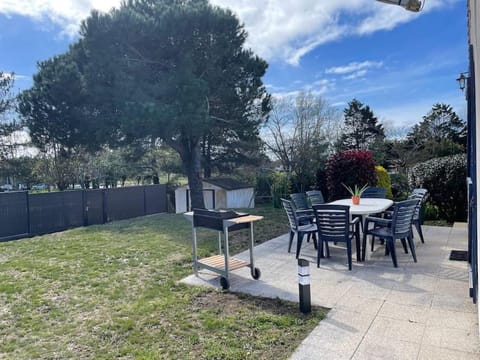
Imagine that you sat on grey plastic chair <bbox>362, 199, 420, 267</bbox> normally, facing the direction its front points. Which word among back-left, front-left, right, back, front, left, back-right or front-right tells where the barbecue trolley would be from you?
left

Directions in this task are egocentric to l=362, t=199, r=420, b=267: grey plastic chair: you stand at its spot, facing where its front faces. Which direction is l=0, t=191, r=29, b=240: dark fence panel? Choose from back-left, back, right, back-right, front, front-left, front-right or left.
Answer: front-left

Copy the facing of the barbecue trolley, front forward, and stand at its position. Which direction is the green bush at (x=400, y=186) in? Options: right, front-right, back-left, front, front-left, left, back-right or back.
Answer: back

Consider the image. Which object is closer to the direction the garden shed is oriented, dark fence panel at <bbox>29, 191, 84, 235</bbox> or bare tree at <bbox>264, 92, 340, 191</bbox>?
the dark fence panel

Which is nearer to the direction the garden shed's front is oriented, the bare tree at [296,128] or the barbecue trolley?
the barbecue trolley

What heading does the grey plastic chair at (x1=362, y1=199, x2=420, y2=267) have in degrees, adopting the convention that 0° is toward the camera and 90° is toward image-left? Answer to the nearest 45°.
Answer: approximately 135°

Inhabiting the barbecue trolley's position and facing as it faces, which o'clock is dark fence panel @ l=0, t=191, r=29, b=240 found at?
The dark fence panel is roughly at 3 o'clock from the barbecue trolley.

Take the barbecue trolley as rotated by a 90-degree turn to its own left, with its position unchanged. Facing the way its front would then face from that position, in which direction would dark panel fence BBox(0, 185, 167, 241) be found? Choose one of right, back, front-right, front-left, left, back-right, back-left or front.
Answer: back

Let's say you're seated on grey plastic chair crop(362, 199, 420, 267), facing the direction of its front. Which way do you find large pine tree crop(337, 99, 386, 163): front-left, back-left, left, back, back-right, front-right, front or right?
front-right

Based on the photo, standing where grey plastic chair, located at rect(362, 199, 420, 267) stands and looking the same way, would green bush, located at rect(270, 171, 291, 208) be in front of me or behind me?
in front

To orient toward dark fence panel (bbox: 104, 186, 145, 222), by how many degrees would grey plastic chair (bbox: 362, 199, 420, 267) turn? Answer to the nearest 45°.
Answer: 0° — it already faces it

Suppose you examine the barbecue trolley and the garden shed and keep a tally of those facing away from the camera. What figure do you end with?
0

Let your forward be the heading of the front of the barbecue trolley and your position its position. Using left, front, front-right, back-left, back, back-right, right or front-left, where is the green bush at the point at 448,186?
back
